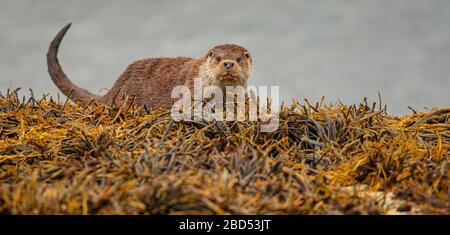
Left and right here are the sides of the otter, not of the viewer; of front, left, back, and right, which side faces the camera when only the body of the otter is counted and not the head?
right
